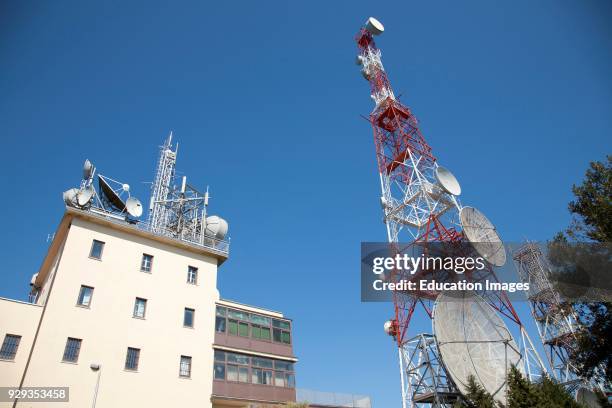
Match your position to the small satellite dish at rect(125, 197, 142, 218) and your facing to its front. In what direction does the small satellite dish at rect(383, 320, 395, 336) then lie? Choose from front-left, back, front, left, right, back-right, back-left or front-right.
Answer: front-left

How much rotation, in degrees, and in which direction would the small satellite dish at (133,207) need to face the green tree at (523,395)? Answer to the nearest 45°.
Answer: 0° — it already faces it

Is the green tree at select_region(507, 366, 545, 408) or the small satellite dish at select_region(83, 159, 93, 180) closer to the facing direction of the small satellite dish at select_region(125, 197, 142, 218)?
the green tree

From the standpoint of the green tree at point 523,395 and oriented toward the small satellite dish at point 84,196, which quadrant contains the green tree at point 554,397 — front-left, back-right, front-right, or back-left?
back-right

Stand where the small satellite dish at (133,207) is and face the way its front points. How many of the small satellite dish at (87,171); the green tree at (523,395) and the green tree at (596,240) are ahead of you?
2

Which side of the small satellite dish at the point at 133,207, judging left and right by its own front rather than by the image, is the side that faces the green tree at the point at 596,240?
front

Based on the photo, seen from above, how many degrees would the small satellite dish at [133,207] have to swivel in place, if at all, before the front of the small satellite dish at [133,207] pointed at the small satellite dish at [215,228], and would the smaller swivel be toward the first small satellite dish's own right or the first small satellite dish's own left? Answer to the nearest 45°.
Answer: approximately 45° to the first small satellite dish's own left

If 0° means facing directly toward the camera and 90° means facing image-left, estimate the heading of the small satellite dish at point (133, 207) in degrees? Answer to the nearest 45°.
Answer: approximately 315°

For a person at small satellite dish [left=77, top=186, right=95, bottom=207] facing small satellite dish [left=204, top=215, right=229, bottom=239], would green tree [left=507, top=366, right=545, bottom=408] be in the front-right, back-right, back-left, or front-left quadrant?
front-right
